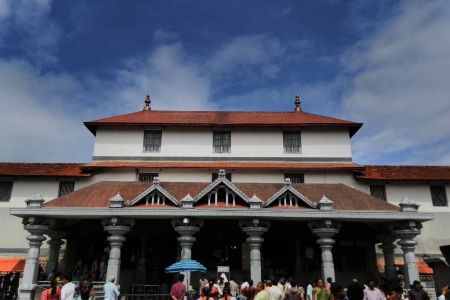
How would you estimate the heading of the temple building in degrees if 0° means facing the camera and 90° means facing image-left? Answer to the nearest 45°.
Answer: approximately 0°

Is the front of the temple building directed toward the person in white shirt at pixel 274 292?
yes
